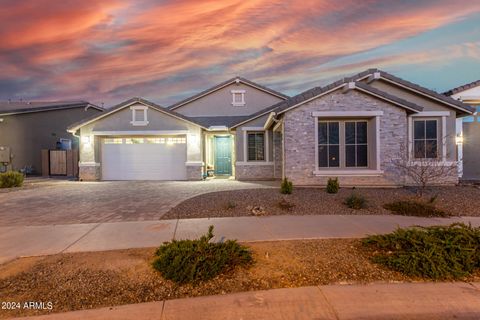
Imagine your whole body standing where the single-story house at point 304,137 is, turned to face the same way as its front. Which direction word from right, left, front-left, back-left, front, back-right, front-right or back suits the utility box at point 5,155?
right

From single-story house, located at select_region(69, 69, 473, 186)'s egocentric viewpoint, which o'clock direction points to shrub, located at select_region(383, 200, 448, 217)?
The shrub is roughly at 11 o'clock from the single-story house.

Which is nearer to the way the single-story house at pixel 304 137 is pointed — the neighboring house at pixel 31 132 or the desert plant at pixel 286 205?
the desert plant

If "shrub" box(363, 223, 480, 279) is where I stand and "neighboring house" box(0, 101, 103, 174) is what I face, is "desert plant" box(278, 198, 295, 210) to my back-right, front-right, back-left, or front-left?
front-right

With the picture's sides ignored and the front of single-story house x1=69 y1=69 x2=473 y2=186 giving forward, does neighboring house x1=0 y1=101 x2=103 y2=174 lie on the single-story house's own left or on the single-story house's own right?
on the single-story house's own right

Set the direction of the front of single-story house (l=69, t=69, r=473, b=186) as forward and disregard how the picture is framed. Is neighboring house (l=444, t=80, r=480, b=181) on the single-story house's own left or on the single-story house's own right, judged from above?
on the single-story house's own left

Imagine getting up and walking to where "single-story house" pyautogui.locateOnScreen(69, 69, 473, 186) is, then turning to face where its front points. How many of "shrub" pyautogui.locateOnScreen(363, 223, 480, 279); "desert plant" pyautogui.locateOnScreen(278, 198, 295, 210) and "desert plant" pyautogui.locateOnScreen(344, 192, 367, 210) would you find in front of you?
3

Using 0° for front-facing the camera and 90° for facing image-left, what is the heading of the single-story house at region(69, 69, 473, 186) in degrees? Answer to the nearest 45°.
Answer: approximately 0°

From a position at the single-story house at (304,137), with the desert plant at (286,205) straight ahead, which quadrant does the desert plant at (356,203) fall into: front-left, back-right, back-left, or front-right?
front-left

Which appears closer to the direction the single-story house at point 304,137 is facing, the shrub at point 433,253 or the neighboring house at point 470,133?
the shrub

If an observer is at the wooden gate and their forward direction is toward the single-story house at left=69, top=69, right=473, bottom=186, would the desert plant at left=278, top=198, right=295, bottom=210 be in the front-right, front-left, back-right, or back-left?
front-right

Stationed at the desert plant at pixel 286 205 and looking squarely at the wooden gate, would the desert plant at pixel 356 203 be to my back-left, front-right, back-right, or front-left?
back-right

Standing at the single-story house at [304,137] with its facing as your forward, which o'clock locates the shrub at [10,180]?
The shrub is roughly at 3 o'clock from the single-story house.

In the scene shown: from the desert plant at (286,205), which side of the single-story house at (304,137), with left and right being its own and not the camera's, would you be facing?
front

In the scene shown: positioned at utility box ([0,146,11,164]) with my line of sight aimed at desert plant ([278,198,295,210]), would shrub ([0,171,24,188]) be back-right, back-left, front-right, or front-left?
front-right
